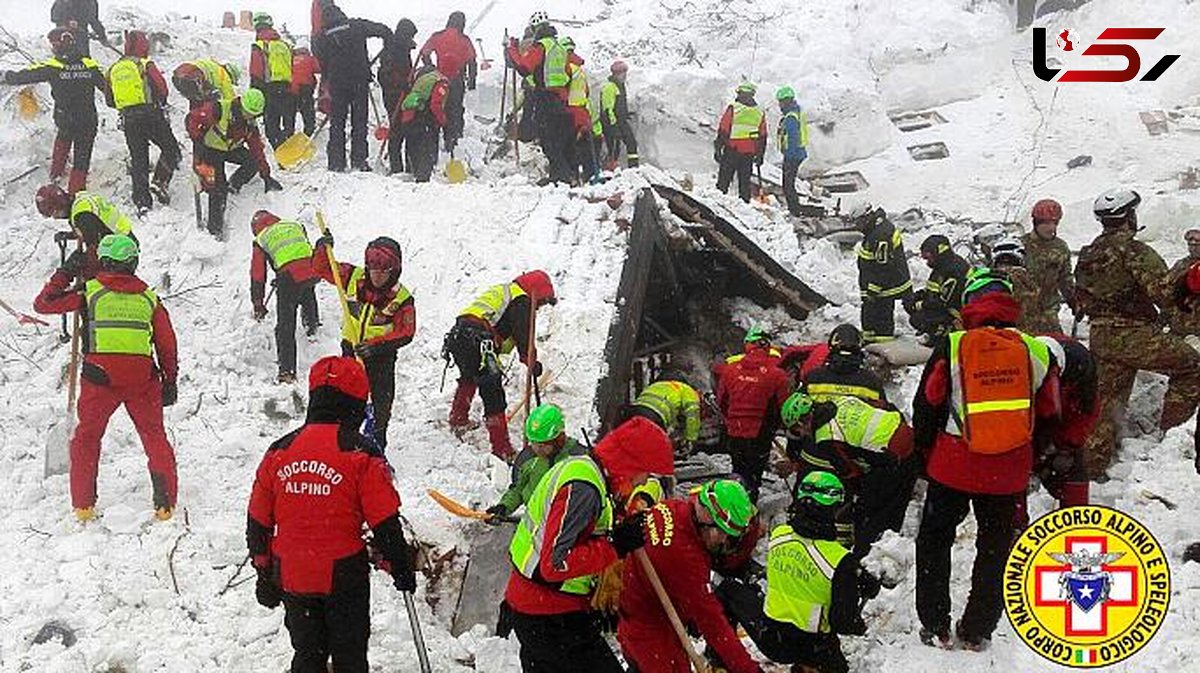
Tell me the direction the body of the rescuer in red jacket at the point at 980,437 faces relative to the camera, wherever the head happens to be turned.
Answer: away from the camera

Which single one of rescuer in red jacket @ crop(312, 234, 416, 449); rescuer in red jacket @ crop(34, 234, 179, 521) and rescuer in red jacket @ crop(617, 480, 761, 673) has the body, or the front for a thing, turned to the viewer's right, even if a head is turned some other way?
rescuer in red jacket @ crop(617, 480, 761, 673)

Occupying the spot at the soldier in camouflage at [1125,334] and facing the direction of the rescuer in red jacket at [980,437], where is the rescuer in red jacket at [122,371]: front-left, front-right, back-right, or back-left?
front-right

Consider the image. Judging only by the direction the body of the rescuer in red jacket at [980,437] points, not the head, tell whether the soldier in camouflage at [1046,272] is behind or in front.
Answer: in front

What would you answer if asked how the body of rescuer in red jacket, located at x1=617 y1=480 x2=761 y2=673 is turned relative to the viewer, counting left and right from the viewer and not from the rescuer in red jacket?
facing to the right of the viewer

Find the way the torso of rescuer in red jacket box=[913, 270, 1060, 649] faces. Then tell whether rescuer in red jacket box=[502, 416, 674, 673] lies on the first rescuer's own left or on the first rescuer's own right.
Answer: on the first rescuer's own left

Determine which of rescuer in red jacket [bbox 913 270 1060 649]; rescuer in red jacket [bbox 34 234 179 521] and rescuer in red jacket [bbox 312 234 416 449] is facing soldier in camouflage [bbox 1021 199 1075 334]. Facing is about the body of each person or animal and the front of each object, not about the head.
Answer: rescuer in red jacket [bbox 913 270 1060 649]
